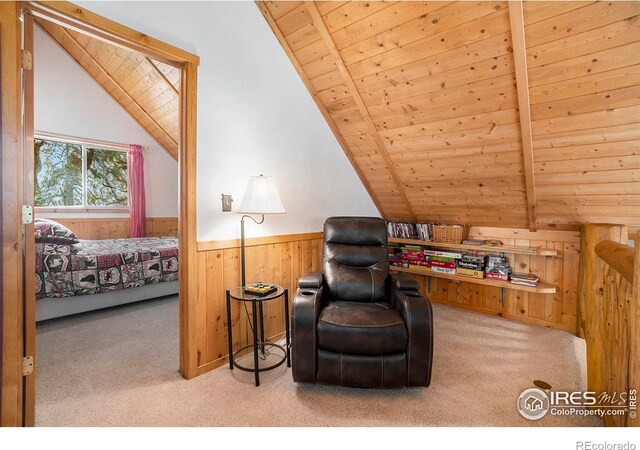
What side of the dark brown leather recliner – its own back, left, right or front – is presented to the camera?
front

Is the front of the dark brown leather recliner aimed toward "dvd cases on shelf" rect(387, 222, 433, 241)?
no

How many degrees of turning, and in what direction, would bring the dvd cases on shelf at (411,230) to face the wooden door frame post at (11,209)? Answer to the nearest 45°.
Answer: approximately 45° to its right

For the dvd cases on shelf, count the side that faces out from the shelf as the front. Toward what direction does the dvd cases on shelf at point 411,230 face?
toward the camera

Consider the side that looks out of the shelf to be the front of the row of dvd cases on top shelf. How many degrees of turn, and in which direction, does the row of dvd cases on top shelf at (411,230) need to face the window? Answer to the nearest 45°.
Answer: approximately 90° to its right

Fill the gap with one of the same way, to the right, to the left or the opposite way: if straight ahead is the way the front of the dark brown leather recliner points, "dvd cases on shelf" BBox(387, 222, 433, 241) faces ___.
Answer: the same way

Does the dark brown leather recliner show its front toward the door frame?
no

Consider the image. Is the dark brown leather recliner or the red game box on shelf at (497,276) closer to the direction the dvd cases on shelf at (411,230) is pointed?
the dark brown leather recliner

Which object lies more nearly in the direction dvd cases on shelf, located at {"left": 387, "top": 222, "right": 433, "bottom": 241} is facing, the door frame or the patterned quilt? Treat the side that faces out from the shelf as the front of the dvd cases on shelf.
the door frame

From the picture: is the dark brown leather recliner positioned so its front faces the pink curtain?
no

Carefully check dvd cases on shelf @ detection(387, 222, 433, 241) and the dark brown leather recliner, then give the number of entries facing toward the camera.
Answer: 2
